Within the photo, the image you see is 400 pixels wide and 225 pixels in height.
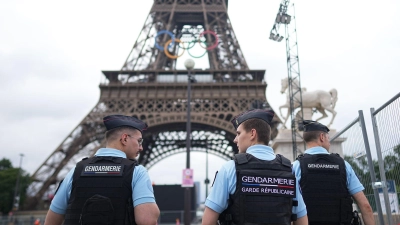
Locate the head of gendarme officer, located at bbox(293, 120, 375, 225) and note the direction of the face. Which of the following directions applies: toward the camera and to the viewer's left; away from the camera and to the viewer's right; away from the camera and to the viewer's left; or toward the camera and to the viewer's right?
away from the camera and to the viewer's right

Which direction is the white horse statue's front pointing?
to the viewer's left

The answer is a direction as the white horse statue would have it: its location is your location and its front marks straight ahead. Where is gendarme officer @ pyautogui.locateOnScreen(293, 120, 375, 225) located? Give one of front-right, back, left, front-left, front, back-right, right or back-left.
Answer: left

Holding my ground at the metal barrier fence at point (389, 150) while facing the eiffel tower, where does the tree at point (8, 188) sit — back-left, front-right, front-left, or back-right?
front-left

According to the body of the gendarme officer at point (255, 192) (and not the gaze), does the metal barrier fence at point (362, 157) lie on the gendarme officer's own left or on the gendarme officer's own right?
on the gendarme officer's own right

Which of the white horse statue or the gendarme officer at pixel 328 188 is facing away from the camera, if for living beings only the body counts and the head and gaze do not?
the gendarme officer

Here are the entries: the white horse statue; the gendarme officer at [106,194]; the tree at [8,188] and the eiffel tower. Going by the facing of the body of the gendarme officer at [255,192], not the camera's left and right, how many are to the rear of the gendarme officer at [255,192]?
0

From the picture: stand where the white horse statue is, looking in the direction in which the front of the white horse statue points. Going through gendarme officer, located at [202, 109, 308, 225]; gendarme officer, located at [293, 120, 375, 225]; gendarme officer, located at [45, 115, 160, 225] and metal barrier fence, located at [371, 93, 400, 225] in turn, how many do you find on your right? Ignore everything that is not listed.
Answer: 0

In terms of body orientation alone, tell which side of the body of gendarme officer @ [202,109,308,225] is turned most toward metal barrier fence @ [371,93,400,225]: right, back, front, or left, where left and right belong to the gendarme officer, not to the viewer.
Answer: right

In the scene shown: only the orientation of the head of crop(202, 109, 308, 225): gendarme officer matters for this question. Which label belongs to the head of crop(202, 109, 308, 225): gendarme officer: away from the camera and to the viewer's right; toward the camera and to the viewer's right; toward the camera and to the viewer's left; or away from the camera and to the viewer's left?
away from the camera and to the viewer's left

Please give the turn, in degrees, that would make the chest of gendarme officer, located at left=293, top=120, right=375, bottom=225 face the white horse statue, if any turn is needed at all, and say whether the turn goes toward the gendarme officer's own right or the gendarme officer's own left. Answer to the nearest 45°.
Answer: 0° — they already face it

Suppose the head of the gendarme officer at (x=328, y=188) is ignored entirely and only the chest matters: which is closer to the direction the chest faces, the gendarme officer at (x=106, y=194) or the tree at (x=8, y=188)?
the tree

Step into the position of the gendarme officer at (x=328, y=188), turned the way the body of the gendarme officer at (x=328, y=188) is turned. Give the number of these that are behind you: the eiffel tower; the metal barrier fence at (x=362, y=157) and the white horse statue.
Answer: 0

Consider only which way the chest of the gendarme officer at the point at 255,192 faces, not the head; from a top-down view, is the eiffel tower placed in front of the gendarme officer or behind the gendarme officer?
in front

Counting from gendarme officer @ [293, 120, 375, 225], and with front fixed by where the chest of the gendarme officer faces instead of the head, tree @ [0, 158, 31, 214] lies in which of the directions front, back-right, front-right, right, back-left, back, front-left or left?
front-left

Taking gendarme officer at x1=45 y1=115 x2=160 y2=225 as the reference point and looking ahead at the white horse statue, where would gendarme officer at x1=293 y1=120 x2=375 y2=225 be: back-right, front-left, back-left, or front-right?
front-right

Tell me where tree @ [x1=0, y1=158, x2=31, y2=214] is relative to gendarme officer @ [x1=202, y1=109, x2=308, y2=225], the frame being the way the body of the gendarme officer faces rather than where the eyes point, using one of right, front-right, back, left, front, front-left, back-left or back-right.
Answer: front

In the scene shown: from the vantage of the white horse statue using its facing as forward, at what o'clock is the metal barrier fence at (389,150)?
The metal barrier fence is roughly at 9 o'clock from the white horse statue.
